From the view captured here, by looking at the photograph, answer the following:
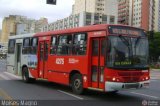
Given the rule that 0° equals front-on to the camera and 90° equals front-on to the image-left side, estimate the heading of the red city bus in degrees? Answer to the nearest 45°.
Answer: approximately 315°
